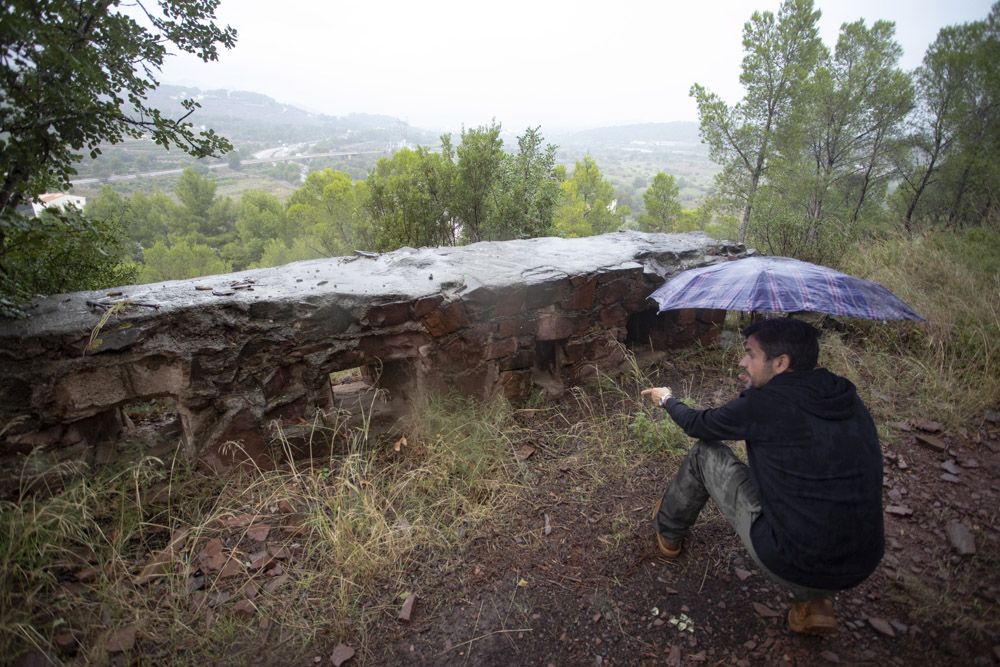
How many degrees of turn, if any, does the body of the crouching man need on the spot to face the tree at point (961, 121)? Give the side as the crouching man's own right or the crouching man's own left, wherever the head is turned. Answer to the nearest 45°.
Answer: approximately 45° to the crouching man's own right

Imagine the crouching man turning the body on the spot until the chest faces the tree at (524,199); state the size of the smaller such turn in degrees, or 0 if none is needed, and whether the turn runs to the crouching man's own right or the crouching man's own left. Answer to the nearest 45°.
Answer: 0° — they already face it

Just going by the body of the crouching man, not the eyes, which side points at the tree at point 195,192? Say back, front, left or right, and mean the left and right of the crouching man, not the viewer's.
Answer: front

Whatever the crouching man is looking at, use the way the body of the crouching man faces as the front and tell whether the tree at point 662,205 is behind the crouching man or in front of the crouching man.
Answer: in front

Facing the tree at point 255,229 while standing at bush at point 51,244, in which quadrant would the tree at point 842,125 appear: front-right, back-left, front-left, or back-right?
front-right

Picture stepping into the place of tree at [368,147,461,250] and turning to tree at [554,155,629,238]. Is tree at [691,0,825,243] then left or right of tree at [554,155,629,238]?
right

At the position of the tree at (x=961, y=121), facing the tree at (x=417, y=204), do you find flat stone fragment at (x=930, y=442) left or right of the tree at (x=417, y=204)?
left

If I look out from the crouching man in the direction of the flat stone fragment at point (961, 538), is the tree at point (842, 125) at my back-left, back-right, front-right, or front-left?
front-left

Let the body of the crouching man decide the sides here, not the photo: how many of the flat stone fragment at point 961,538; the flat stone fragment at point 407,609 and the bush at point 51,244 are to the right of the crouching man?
1

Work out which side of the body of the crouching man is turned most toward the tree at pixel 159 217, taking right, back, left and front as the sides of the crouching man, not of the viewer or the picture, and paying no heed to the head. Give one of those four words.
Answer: front

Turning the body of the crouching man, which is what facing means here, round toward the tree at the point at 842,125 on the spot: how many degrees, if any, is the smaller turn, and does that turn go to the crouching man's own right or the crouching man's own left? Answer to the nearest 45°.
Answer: approximately 45° to the crouching man's own right

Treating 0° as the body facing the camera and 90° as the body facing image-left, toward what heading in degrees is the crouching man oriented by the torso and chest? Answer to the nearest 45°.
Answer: approximately 135°

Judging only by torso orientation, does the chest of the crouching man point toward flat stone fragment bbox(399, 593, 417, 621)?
no

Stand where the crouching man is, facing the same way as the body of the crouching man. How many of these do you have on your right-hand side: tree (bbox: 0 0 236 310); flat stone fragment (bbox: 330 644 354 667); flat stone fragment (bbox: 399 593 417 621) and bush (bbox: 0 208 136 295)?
0

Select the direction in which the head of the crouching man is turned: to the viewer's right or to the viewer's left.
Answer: to the viewer's left
